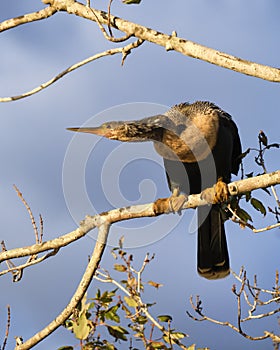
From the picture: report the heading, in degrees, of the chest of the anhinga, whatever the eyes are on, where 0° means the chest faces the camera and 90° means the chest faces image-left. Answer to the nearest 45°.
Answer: approximately 45°
